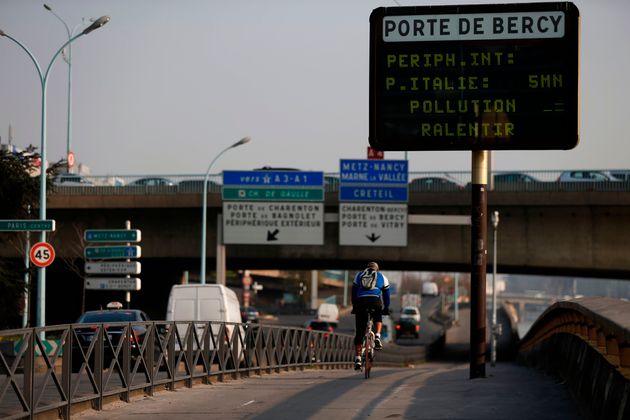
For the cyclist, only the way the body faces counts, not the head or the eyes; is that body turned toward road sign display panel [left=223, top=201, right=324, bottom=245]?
yes

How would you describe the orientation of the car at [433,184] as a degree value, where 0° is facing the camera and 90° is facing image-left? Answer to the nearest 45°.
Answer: approximately 270°

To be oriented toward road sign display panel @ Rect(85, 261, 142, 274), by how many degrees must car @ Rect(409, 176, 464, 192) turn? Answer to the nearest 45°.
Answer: approximately 135° to its right

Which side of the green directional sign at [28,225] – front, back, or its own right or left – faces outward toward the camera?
front

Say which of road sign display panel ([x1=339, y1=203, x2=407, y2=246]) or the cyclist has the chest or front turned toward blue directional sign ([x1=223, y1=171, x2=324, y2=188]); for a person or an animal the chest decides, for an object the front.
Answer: the cyclist

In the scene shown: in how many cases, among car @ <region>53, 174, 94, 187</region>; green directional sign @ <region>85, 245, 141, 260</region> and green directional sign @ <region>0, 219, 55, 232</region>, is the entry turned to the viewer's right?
1

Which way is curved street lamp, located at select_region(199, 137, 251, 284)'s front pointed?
to the viewer's right

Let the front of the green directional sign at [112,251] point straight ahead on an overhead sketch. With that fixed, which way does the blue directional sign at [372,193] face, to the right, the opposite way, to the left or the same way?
the same way

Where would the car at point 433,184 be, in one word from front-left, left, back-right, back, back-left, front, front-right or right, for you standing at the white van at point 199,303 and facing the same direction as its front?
front-right

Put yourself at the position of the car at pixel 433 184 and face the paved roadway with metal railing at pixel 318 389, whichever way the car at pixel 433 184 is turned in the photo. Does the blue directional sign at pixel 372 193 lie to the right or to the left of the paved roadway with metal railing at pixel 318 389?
right

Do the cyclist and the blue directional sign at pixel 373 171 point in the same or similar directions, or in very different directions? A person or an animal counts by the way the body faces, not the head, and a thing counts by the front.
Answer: very different directions

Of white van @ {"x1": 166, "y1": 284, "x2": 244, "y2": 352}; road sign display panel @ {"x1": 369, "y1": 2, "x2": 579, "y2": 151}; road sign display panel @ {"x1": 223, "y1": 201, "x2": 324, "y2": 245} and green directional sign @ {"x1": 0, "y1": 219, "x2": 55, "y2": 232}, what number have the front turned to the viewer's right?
0

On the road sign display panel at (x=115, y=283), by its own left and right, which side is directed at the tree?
right

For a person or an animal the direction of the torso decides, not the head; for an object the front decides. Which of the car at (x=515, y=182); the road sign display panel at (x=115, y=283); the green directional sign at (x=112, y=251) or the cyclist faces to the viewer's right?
the car

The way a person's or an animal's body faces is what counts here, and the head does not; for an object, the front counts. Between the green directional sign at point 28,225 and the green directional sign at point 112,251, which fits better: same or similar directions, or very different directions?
same or similar directions

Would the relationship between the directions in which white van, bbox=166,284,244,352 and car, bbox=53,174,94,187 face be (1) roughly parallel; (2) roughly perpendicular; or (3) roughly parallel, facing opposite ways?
roughly perpendicular

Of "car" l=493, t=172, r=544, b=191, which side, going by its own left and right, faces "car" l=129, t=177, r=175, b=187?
back

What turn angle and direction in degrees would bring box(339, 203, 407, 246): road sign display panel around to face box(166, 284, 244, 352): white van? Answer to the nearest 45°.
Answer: approximately 45° to its right

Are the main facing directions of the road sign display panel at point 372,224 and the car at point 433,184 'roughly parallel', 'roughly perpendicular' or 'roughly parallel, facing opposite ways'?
roughly perpendicular

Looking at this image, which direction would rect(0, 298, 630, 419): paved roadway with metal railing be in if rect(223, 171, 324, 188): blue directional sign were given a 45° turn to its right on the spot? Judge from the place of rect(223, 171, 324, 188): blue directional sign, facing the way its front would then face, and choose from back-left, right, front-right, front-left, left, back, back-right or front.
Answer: front-left

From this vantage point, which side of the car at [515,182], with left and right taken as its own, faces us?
right

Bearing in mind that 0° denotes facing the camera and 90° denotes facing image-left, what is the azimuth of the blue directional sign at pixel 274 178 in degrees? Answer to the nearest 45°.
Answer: approximately 0°

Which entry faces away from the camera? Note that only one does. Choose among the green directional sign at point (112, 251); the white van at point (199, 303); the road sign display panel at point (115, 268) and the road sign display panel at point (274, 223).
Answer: the white van

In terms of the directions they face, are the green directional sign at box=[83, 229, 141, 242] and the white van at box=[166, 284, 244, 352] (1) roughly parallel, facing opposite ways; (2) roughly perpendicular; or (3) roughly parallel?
roughly parallel, facing opposite ways
